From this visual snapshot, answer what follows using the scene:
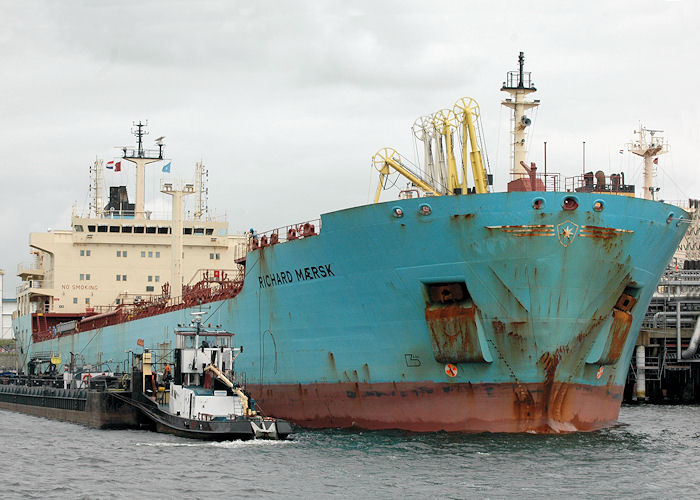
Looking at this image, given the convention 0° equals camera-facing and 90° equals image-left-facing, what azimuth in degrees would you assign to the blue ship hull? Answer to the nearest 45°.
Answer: approximately 315°
